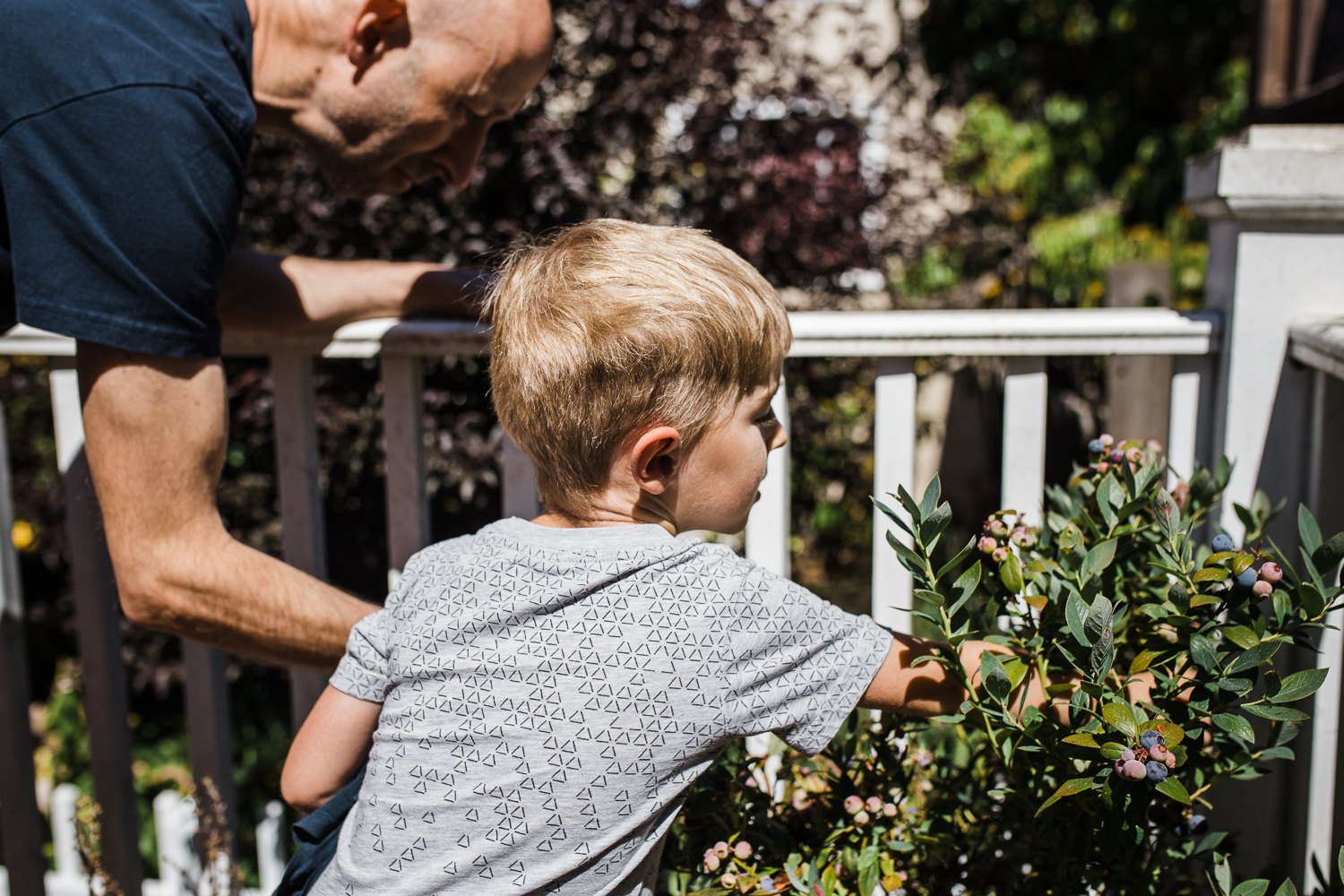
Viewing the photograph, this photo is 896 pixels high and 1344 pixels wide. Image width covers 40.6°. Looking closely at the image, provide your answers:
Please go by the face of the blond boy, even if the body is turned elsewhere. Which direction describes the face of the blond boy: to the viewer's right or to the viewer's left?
to the viewer's right

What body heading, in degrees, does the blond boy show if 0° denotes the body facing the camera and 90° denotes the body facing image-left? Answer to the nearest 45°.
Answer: approximately 225°

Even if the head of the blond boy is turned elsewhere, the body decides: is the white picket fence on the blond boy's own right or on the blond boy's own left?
on the blond boy's own left
